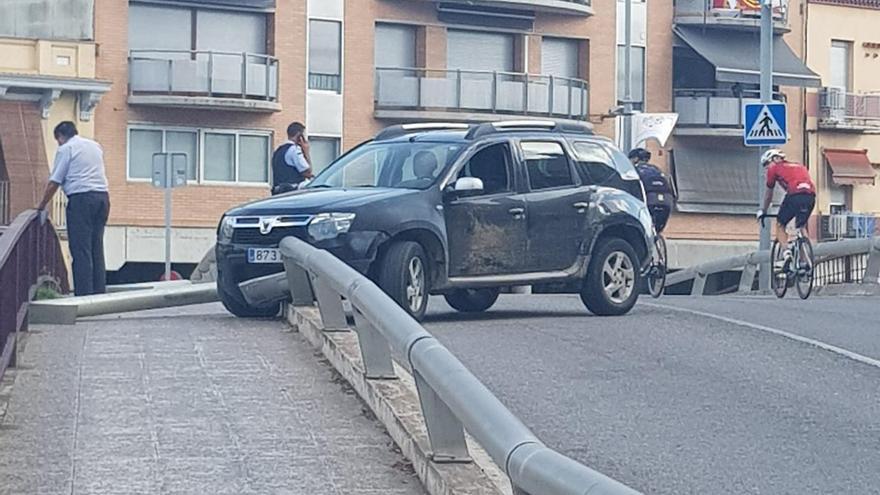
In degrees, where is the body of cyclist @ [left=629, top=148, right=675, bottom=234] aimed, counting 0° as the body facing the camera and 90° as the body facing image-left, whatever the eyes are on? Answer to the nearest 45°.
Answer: approximately 135°

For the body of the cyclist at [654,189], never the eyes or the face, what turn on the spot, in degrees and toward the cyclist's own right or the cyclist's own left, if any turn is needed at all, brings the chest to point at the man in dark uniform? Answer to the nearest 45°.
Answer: approximately 90° to the cyclist's own left

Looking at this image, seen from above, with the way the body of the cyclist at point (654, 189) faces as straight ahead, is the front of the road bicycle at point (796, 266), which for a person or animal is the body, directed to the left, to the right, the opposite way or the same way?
the same way

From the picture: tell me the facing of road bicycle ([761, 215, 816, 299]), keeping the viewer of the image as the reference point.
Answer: facing away from the viewer and to the left of the viewer

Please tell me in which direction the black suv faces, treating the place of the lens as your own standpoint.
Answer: facing the viewer and to the left of the viewer

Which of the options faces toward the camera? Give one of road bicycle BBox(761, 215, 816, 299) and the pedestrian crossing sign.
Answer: the pedestrian crossing sign

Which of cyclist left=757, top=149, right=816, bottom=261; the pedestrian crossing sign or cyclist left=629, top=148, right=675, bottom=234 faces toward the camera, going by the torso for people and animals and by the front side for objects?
the pedestrian crossing sign

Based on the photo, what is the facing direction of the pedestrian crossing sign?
toward the camera

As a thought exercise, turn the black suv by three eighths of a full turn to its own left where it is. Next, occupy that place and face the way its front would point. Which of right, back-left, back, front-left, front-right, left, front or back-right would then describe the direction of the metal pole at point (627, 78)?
left

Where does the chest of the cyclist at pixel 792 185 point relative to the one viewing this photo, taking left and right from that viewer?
facing away from the viewer and to the left of the viewer

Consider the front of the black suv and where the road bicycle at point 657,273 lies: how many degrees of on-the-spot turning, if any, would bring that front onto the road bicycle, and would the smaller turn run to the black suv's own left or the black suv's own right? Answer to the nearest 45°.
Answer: approximately 135° to the black suv's own right

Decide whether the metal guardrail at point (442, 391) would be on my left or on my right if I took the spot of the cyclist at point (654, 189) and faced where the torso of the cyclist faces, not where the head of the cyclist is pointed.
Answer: on my left

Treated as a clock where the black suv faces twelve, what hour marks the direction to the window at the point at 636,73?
The window is roughly at 5 o'clock from the black suv.

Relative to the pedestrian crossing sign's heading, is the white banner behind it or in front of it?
behind

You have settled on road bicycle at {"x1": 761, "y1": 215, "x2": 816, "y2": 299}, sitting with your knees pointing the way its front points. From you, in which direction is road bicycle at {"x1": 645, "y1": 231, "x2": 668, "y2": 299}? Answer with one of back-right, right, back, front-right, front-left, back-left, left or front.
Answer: front-left
